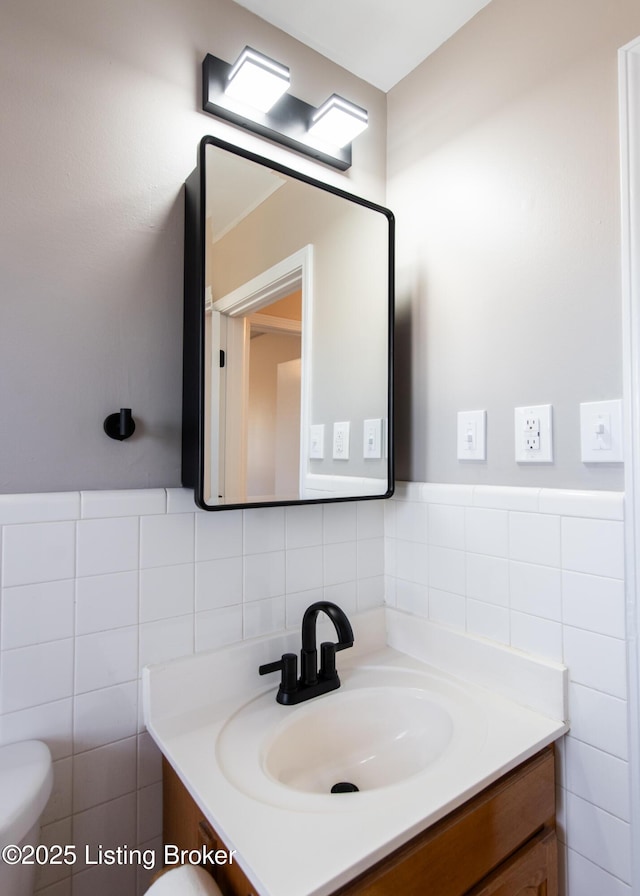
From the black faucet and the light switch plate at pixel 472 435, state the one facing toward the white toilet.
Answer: the light switch plate

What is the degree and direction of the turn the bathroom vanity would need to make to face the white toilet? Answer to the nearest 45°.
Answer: approximately 135° to its right

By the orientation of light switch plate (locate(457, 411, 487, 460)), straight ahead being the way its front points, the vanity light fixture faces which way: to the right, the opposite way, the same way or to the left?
to the left
